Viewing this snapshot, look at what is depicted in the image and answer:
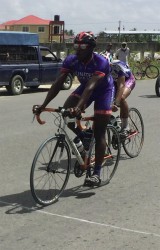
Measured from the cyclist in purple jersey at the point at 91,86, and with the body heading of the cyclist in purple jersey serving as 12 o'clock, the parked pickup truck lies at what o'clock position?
The parked pickup truck is roughly at 4 o'clock from the cyclist in purple jersey.

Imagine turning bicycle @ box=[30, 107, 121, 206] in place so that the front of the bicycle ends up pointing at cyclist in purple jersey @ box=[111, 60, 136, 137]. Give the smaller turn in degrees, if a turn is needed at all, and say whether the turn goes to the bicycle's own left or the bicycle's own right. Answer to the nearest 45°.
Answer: approximately 180°

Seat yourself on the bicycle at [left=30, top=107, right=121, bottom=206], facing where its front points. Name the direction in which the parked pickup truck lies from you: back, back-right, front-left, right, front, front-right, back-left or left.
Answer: back-right

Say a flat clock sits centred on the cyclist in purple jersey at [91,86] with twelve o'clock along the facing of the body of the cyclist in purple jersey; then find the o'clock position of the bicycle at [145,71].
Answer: The bicycle is roughly at 5 o'clock from the cyclist in purple jersey.

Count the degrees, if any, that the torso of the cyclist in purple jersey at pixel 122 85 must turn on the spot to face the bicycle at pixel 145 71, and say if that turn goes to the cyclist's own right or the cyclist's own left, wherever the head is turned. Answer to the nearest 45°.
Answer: approximately 135° to the cyclist's own right

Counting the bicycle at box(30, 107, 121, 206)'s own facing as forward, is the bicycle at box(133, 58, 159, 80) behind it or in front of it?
behind
